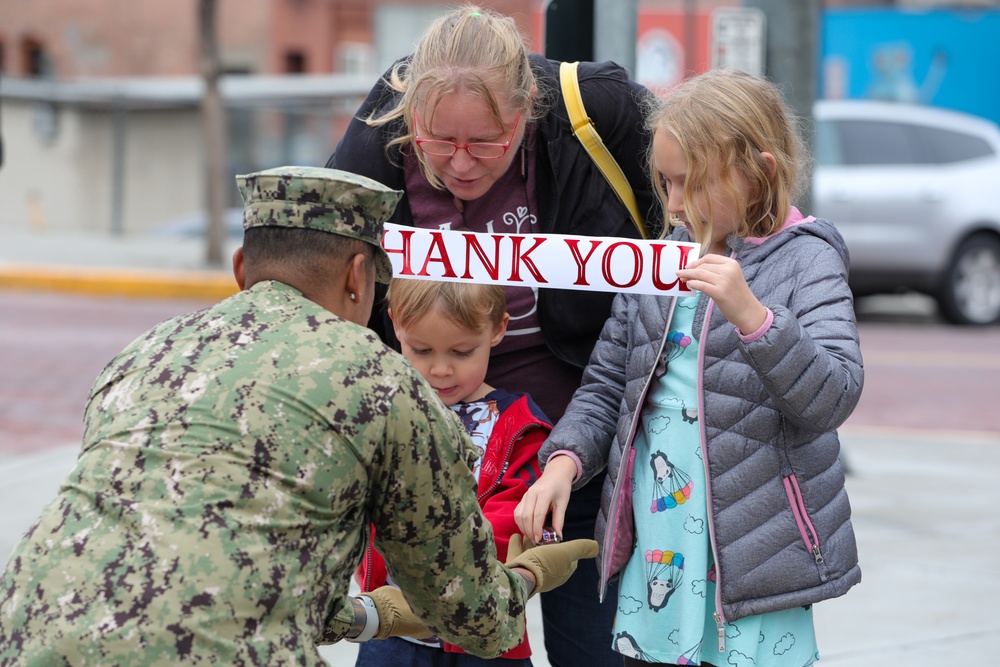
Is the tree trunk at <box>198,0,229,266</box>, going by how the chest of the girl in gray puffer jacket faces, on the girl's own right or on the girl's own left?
on the girl's own right

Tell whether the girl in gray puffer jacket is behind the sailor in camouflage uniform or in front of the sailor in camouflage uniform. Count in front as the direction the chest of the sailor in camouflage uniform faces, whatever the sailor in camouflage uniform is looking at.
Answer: in front

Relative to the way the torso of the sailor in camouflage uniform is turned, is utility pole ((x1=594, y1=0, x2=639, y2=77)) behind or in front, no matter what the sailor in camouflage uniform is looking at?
in front

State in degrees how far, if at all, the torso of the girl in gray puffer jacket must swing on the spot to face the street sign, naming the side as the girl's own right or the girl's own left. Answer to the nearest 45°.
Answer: approximately 135° to the girl's own right

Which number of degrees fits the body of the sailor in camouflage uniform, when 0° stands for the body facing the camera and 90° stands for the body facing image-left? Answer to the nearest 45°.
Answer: approximately 225°

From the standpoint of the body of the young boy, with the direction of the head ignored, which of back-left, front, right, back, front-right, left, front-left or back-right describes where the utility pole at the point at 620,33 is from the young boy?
back-right

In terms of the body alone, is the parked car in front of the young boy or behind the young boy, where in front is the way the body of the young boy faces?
behind

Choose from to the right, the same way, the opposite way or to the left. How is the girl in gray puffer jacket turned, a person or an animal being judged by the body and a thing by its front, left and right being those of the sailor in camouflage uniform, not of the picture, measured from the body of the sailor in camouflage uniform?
the opposite way
